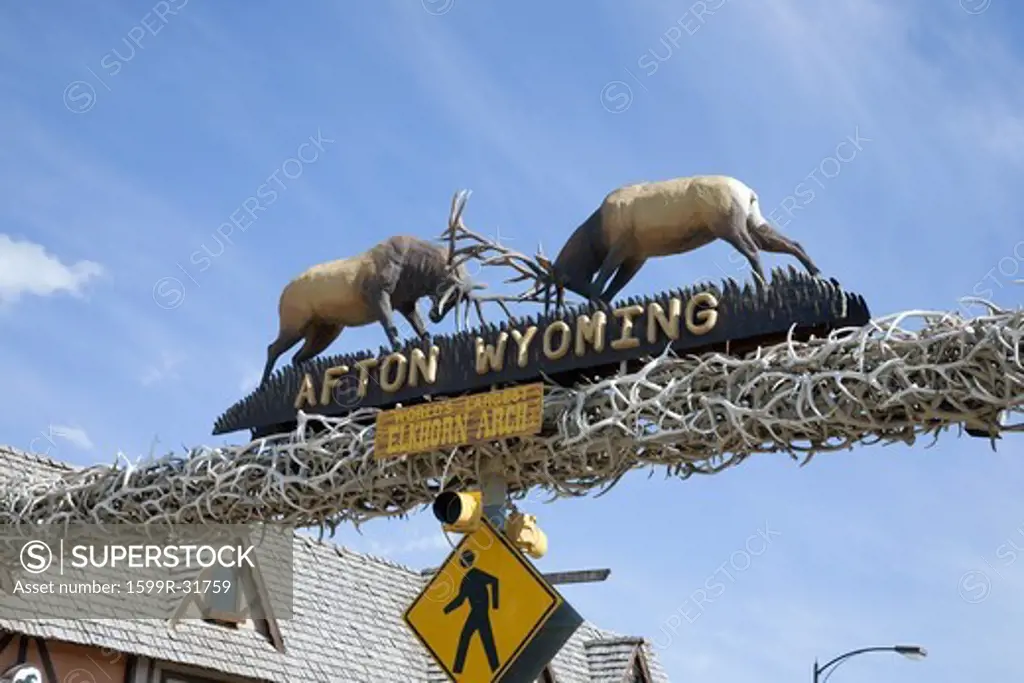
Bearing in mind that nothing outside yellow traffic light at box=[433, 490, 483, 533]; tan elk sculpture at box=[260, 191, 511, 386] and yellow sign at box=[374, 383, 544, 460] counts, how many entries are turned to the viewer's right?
1

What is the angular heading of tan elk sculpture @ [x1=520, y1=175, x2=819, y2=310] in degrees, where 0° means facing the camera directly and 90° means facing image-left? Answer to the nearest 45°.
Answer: approximately 90°

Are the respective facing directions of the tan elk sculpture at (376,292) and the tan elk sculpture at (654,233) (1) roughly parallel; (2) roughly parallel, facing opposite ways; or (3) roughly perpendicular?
roughly parallel, facing opposite ways

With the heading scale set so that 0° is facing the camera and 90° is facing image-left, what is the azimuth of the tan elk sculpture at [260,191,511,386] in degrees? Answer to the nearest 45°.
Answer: approximately 270°

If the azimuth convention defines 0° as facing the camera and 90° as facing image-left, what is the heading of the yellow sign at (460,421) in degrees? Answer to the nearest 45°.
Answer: approximately 45°

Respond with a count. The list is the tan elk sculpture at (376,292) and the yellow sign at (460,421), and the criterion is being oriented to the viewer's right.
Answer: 1

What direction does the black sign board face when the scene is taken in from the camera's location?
facing the viewer and to the left of the viewer

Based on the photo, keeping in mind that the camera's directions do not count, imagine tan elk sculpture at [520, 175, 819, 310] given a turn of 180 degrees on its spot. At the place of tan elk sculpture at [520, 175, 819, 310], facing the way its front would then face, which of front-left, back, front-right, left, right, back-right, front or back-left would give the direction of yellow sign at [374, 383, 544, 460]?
back

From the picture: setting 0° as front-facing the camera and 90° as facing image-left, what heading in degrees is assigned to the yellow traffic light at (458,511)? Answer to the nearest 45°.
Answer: approximately 45°

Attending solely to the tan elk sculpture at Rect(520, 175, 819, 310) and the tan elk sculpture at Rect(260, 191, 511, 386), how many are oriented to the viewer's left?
1

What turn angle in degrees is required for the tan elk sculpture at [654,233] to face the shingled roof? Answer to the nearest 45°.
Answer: approximately 45° to its right
